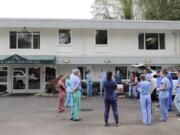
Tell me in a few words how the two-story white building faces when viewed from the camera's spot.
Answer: facing the viewer
